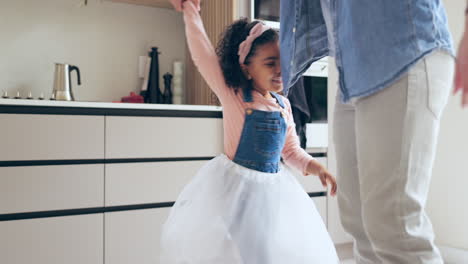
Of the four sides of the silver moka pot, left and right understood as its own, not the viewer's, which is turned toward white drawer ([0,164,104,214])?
left

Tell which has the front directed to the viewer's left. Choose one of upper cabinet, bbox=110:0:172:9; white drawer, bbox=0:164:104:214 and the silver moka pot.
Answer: the silver moka pot

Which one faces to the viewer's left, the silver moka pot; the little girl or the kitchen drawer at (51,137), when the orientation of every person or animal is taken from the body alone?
the silver moka pot

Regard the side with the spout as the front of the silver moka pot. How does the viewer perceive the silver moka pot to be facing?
facing to the left of the viewer

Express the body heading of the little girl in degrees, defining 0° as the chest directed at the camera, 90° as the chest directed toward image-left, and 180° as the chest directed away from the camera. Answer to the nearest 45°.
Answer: approximately 315°

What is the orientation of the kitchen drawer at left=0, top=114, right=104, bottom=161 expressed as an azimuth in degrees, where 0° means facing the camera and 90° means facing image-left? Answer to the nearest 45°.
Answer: approximately 315°
